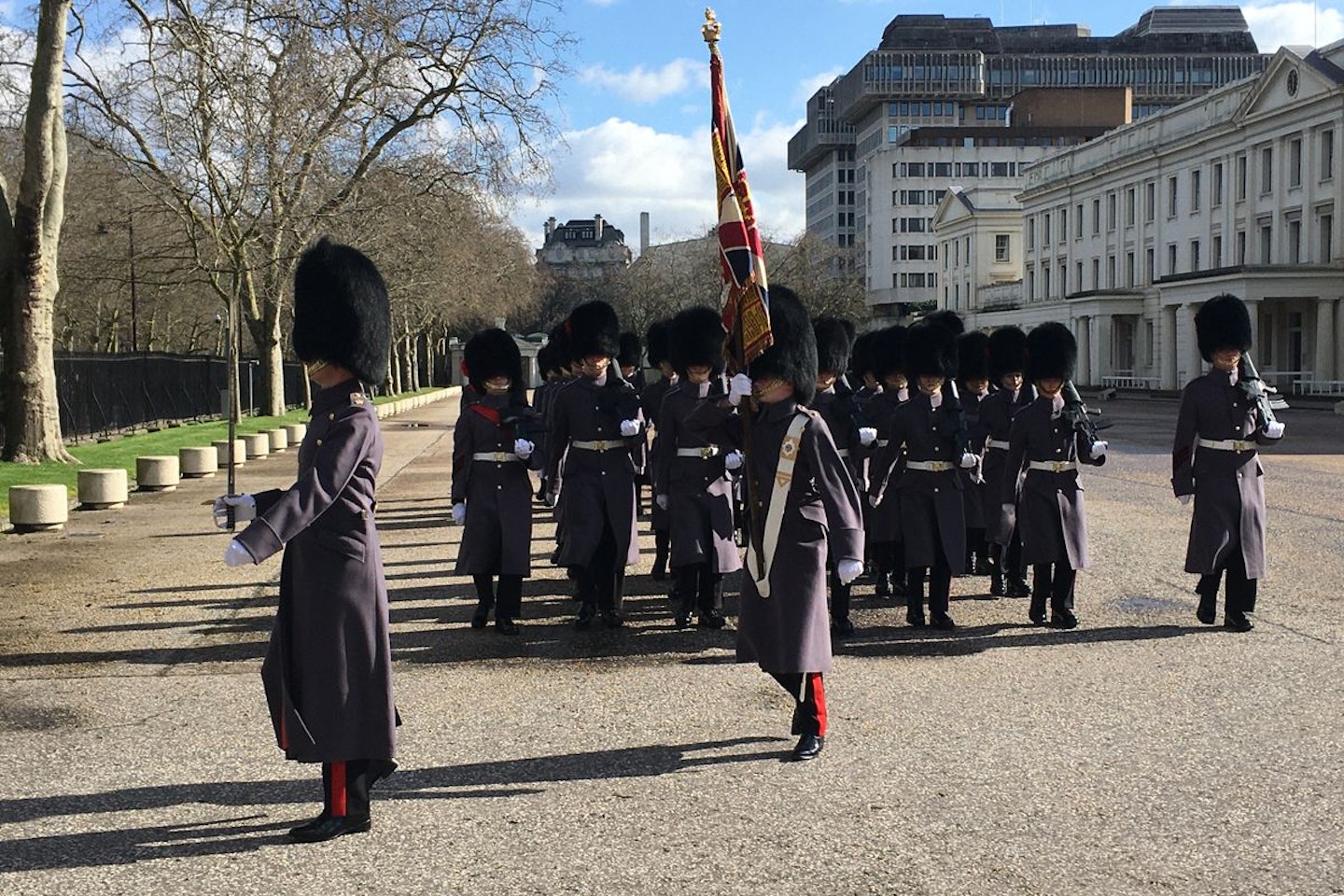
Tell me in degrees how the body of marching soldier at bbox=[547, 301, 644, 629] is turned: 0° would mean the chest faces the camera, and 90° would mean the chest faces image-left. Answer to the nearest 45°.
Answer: approximately 0°

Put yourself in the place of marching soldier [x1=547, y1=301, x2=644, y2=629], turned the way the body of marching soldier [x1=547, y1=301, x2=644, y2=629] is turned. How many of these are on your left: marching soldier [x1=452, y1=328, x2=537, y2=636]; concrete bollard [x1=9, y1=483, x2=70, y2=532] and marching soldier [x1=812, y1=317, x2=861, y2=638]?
1

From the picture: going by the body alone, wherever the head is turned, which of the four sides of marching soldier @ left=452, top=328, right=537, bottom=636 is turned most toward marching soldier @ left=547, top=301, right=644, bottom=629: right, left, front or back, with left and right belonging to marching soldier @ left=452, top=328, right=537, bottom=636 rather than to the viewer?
left

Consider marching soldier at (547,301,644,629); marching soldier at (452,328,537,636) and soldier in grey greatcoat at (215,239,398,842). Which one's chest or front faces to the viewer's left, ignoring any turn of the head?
the soldier in grey greatcoat

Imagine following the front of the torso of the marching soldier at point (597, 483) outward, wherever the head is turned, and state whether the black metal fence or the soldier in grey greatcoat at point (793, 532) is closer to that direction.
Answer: the soldier in grey greatcoat

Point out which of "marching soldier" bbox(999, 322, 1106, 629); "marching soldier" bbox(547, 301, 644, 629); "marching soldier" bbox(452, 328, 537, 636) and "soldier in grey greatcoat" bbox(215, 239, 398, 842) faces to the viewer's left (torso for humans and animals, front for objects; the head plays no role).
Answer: the soldier in grey greatcoat

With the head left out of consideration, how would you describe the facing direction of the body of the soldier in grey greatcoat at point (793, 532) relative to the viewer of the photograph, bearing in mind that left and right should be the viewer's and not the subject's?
facing the viewer and to the left of the viewer

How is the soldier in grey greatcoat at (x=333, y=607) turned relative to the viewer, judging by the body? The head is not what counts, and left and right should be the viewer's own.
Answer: facing to the left of the viewer

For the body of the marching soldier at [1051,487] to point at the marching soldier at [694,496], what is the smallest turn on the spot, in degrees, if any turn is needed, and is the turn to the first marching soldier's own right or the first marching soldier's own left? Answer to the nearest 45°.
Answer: approximately 90° to the first marching soldier's own right
